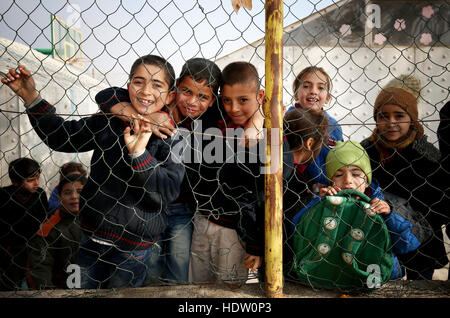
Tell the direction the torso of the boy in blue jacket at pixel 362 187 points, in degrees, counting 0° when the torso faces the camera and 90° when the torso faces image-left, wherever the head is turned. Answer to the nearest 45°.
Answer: approximately 0°

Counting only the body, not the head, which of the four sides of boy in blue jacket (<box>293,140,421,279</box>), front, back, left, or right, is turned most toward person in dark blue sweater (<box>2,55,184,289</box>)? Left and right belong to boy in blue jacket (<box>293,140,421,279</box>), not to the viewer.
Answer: right
